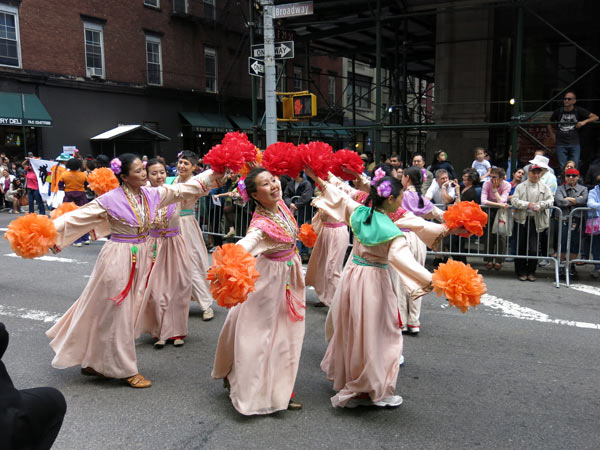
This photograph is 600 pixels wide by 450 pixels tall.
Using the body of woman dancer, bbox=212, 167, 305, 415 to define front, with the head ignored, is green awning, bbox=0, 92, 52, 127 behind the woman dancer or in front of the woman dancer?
behind

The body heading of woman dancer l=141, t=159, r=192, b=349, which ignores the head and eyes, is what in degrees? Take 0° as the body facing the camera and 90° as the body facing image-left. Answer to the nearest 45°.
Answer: approximately 0°

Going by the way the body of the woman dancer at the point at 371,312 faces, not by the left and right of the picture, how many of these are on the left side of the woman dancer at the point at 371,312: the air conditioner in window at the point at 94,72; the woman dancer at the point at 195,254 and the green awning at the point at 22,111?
3

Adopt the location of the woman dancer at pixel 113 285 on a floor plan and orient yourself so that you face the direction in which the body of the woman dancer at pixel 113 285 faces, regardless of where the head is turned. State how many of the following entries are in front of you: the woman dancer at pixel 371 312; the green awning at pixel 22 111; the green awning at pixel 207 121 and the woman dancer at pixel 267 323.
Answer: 2

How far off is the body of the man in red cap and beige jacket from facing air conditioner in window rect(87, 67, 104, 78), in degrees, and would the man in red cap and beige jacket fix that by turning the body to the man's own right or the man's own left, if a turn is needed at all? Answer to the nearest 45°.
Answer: approximately 135° to the man's own right

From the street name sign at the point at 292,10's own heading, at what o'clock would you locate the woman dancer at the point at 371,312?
The woman dancer is roughly at 12 o'clock from the street name sign.

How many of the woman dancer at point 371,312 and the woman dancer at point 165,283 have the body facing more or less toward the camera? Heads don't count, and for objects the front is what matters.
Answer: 1

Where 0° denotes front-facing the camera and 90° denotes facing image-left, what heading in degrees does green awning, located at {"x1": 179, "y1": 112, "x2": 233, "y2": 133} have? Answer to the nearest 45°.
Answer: approximately 315°

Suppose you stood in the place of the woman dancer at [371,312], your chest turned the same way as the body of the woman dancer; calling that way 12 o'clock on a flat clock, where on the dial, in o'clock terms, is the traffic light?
The traffic light is roughly at 10 o'clock from the woman dancer.

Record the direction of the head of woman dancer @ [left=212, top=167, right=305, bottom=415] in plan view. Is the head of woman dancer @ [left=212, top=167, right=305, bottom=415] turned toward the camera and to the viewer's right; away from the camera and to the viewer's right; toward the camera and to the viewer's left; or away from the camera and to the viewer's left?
toward the camera and to the viewer's right
